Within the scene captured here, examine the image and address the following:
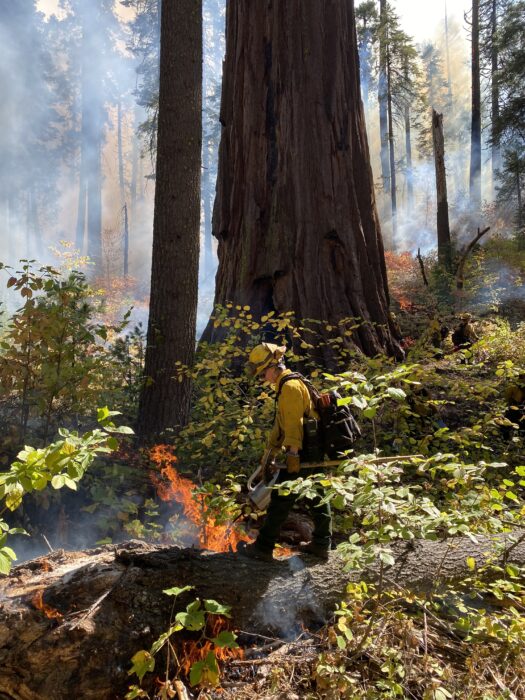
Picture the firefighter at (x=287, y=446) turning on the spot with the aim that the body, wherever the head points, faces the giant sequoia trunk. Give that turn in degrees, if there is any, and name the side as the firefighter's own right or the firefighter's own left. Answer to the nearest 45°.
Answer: approximately 90° to the firefighter's own right

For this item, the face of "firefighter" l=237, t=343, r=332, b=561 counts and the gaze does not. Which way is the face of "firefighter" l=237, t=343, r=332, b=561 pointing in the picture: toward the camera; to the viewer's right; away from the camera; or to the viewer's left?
to the viewer's left

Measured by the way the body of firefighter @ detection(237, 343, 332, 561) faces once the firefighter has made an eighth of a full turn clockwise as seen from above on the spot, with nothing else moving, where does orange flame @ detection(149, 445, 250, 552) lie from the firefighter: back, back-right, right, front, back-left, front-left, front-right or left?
front

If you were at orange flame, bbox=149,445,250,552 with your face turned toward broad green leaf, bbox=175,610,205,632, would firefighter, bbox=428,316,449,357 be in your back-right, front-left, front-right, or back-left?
back-left

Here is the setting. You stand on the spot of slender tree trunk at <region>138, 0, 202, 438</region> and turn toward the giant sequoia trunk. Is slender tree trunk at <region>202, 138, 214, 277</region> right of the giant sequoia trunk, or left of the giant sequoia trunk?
left

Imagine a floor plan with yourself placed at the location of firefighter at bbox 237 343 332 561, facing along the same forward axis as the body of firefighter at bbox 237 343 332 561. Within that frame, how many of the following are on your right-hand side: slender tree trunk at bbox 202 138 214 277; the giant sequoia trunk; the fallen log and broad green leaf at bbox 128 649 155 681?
2

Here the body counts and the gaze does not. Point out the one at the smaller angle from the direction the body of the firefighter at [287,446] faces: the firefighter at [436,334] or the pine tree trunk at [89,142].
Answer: the pine tree trunk

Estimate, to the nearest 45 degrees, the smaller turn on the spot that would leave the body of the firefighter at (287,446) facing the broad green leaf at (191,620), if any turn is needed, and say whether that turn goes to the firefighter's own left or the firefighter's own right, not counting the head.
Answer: approximately 90° to the firefighter's own left

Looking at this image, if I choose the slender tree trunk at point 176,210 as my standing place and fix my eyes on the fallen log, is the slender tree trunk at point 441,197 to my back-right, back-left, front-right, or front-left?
back-left

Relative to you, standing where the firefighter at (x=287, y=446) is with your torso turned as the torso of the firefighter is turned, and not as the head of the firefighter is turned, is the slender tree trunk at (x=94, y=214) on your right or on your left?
on your right

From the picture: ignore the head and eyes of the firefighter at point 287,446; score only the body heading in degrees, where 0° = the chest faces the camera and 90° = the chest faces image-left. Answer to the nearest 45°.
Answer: approximately 90°

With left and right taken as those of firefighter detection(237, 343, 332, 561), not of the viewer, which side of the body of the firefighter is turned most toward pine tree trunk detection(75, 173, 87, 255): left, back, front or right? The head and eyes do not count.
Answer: right

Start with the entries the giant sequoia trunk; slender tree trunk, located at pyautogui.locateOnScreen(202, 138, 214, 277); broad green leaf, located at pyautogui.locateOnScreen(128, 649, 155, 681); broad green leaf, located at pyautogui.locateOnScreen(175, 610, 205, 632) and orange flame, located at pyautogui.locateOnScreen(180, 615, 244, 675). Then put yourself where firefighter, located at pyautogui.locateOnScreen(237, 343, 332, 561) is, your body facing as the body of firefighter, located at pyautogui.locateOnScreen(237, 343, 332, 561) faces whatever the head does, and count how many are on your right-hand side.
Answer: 2
